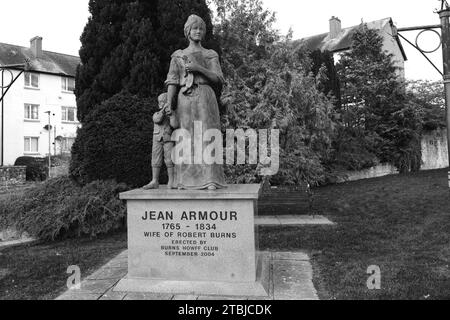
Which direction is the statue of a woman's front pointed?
toward the camera

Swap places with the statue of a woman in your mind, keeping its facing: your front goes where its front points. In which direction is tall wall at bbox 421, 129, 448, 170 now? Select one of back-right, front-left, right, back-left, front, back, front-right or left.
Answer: back-left

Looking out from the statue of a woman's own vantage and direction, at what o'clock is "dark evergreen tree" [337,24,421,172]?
The dark evergreen tree is roughly at 7 o'clock from the statue of a woman.

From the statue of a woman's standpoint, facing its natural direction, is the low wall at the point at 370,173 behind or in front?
behind

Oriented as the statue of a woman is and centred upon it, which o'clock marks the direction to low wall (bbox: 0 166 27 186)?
The low wall is roughly at 5 o'clock from the statue of a woman.

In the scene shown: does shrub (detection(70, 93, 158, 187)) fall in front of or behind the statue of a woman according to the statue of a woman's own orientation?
behind

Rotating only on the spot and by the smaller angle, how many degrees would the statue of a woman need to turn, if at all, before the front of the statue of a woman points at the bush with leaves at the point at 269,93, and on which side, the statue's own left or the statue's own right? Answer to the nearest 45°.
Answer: approximately 180°

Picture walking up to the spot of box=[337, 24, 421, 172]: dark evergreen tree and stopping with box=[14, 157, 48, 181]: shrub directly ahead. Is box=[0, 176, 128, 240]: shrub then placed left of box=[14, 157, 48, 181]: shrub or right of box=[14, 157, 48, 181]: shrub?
left

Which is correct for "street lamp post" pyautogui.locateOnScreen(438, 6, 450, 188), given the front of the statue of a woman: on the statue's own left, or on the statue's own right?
on the statue's own left

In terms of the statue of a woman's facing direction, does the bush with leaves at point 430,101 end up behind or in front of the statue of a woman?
behind
